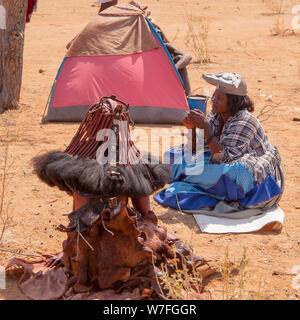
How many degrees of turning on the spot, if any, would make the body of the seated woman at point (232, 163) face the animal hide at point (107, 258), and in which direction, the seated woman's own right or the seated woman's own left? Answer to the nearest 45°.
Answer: approximately 45° to the seated woman's own left

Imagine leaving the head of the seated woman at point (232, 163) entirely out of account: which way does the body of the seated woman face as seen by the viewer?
to the viewer's left

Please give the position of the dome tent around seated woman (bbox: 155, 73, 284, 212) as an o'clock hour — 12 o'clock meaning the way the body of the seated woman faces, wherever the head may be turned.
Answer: The dome tent is roughly at 2 o'clock from the seated woman.

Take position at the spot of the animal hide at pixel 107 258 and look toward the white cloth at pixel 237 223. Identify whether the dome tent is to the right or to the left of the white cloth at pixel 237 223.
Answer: left

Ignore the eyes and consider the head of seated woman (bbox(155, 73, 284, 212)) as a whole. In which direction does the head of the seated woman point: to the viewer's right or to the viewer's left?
to the viewer's left
